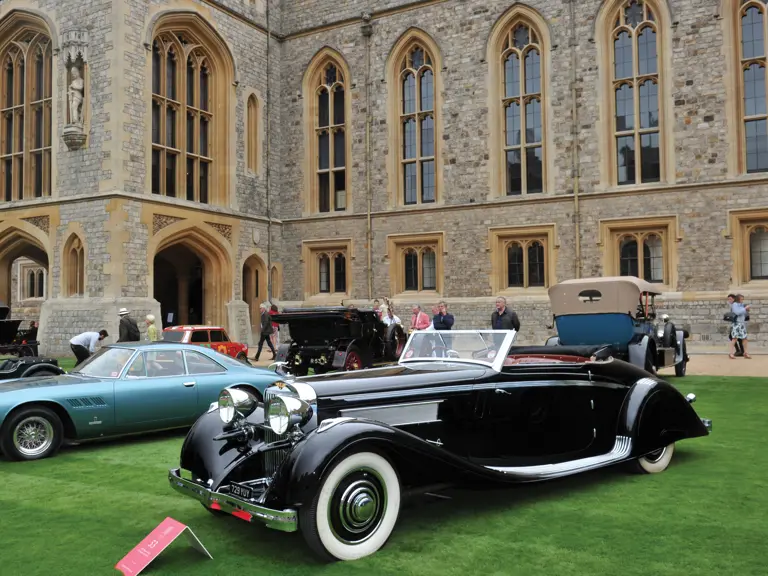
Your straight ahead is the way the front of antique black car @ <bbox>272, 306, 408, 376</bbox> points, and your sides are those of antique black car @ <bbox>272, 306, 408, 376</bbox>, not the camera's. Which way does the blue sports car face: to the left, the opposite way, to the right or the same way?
the opposite way

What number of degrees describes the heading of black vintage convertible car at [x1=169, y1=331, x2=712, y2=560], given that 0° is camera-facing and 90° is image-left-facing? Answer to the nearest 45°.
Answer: approximately 45°

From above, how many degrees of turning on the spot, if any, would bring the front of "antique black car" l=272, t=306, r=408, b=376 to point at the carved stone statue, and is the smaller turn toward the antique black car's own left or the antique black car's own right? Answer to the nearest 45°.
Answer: approximately 90° to the antique black car's own left

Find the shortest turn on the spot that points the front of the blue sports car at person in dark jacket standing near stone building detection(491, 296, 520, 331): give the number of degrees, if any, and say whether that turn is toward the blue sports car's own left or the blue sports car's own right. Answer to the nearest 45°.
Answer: approximately 180°

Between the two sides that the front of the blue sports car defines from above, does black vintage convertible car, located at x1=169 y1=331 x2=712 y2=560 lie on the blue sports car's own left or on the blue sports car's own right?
on the blue sports car's own left

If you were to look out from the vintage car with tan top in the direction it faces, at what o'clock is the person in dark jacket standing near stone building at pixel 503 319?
The person in dark jacket standing near stone building is roughly at 8 o'clock from the vintage car with tan top.

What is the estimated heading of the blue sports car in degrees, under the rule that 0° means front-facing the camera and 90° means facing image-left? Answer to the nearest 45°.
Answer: approximately 45°

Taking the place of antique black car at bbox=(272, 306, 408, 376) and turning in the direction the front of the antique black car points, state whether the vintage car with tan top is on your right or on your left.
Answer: on your right
